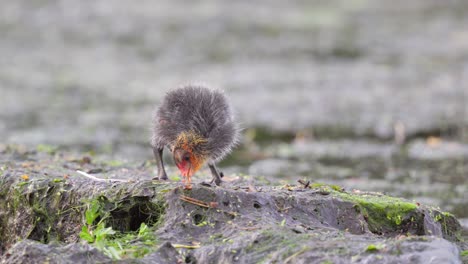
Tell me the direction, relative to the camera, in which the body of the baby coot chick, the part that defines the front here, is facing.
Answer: toward the camera

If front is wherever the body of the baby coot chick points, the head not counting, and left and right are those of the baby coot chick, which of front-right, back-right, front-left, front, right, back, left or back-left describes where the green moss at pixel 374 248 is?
front-left
